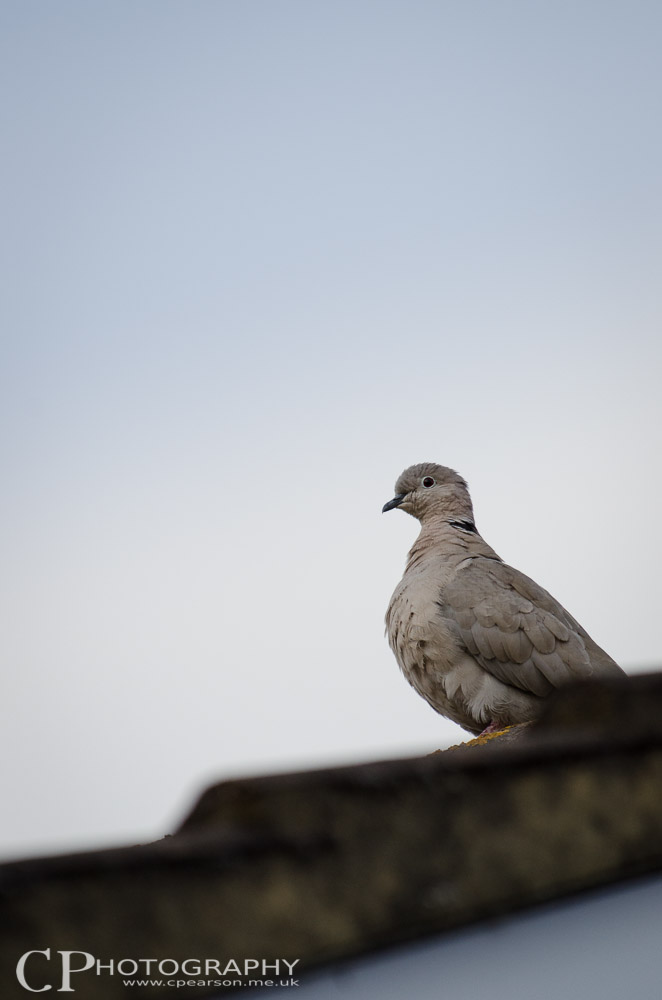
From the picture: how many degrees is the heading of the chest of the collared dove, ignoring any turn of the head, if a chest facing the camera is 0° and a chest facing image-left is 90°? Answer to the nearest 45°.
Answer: approximately 90°
